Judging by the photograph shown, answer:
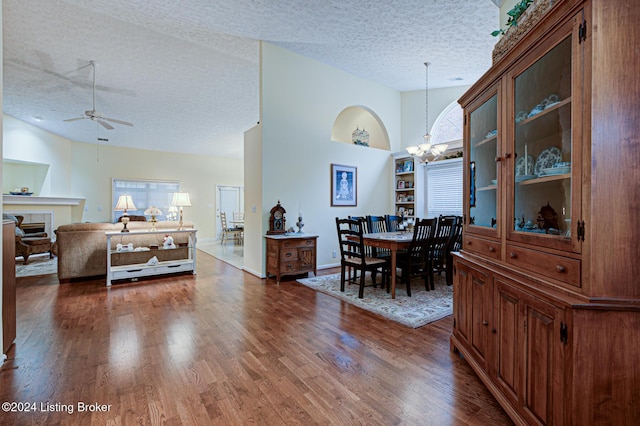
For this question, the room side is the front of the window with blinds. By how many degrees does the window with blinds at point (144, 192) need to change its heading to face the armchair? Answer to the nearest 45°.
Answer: approximately 45° to its right

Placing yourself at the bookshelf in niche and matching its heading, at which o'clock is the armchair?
The armchair is roughly at 1 o'clock from the bookshelf in niche.

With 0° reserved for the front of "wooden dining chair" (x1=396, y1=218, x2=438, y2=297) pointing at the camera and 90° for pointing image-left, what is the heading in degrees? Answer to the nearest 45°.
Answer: approximately 135°

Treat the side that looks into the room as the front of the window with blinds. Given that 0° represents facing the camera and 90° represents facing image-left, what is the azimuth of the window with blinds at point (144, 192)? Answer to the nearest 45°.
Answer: approximately 0°

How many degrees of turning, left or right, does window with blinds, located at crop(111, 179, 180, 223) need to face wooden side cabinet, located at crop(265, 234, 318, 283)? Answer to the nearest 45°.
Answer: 0° — it already faces it

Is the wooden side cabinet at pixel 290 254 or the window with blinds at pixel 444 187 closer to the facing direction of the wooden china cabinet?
the wooden side cabinet

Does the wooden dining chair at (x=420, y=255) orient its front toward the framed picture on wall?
yes

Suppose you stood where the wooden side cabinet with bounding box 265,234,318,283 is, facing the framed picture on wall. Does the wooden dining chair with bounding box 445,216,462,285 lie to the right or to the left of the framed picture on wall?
right

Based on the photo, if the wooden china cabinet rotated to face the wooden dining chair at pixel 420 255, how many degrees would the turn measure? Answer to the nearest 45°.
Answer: approximately 90° to its right

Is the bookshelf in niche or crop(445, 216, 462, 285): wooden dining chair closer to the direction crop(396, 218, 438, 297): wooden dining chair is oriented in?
the bookshelf in niche

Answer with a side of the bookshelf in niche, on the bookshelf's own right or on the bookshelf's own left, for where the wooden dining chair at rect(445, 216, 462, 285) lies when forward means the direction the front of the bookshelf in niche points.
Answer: on the bookshelf's own left

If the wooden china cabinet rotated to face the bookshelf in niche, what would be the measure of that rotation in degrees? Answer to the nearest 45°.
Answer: approximately 90° to its right
